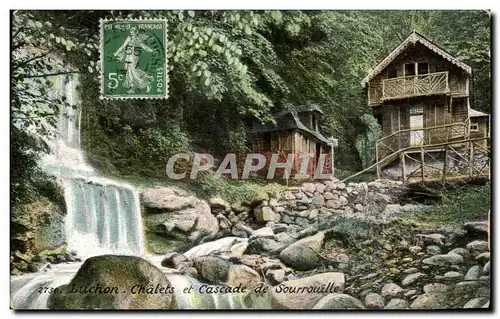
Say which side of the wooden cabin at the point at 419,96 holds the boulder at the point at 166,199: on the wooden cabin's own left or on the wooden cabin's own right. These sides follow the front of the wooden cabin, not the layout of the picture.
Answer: on the wooden cabin's own right

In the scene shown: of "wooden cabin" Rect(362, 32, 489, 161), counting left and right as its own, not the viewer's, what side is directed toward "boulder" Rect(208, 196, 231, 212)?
right

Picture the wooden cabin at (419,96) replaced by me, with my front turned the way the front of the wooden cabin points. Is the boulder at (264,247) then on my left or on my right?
on my right
